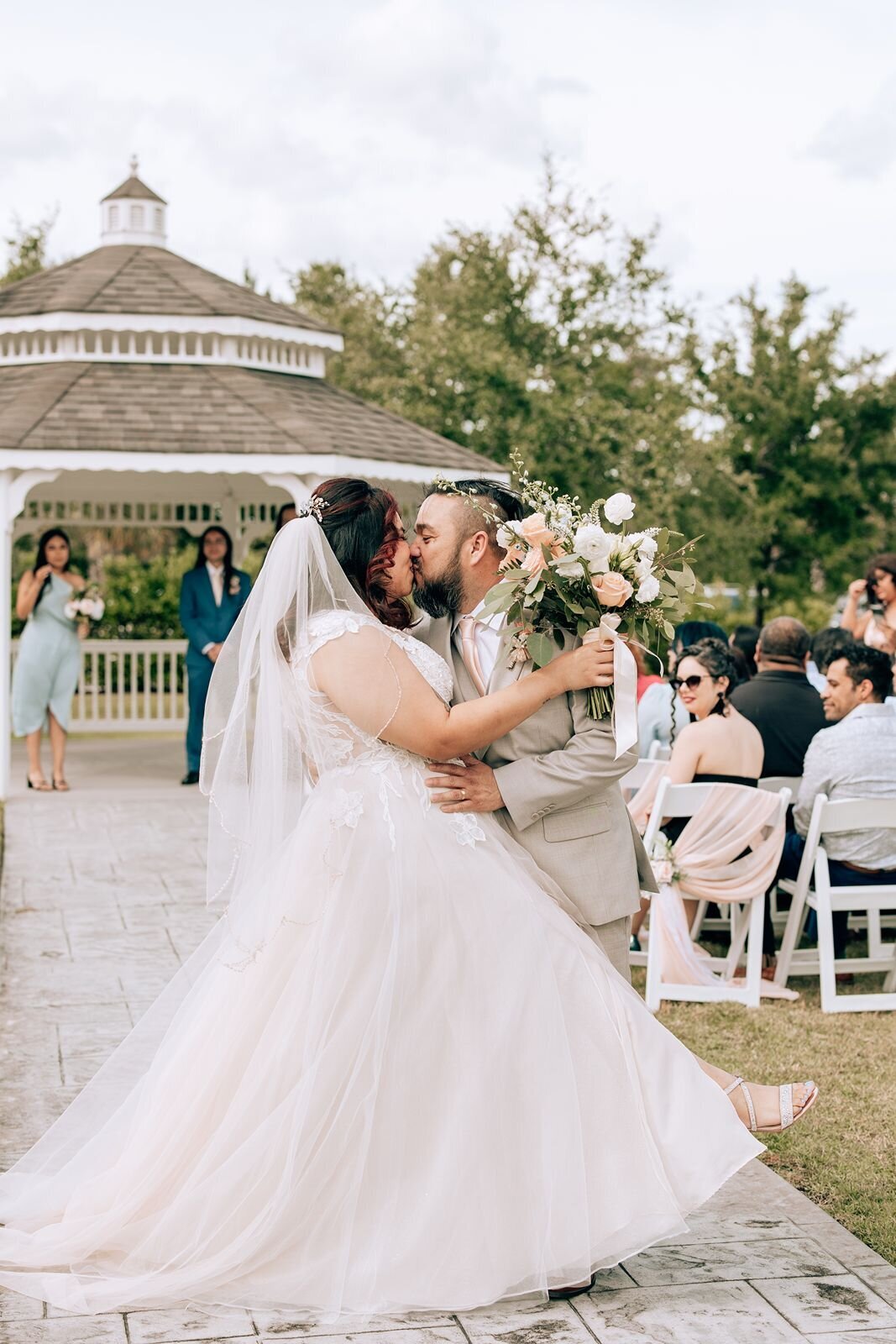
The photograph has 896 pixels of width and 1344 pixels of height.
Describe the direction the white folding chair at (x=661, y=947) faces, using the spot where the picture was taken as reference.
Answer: facing away from the viewer and to the left of the viewer

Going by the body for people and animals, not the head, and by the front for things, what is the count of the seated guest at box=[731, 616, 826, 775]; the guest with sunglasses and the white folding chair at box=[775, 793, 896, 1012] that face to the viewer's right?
0

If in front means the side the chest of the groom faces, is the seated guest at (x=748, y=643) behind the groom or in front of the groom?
behind

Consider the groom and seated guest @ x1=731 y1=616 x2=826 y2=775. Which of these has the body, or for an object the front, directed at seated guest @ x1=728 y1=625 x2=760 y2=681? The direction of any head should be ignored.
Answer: seated guest @ x1=731 y1=616 x2=826 y2=775

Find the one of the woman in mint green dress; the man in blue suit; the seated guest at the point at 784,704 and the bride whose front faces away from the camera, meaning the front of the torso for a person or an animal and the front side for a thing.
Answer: the seated guest

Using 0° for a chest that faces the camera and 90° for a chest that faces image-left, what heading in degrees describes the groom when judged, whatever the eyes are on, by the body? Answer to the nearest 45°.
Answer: approximately 45°

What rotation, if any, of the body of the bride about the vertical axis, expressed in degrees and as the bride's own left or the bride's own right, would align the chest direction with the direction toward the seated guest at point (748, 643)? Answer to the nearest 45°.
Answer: approximately 90° to the bride's own left

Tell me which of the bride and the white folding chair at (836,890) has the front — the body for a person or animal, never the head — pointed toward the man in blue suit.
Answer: the white folding chair

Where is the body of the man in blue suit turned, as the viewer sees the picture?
toward the camera

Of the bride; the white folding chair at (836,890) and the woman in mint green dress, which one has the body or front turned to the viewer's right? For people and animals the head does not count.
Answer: the bride

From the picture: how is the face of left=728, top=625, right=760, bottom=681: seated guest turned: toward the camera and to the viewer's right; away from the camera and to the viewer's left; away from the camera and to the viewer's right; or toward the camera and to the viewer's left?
away from the camera and to the viewer's left

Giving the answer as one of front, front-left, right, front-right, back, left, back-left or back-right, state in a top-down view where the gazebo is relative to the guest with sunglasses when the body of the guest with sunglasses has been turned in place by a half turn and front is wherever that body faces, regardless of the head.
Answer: back

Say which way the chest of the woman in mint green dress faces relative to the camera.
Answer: toward the camera

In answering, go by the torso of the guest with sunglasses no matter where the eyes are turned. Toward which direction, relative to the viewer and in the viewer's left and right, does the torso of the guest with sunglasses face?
facing away from the viewer and to the left of the viewer

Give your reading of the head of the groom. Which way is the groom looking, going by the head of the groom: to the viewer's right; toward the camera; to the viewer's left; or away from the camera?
to the viewer's left

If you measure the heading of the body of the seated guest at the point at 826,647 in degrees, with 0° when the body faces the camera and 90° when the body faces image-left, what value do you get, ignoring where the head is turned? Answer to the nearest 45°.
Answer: approximately 180°

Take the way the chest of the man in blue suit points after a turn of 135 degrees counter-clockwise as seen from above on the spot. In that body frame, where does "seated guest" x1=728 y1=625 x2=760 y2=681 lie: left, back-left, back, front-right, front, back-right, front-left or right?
right

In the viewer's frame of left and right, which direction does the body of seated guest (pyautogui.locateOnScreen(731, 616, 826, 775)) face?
facing away from the viewer

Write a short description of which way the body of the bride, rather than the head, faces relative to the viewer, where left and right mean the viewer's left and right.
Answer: facing to the right of the viewer

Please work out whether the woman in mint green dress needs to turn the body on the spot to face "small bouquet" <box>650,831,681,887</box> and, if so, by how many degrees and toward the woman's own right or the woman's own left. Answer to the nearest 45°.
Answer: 0° — they already face it
